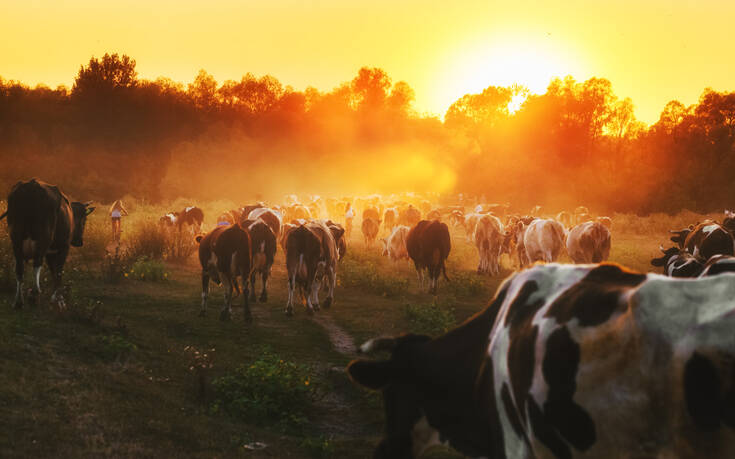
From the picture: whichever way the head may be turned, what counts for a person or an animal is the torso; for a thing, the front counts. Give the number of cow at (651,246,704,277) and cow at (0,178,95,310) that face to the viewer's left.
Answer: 1

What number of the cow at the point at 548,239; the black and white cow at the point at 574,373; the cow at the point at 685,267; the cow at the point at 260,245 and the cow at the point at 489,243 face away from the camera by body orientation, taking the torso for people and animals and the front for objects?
3

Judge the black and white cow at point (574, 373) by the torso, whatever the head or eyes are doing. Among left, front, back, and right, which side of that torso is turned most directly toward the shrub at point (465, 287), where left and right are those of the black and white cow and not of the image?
right

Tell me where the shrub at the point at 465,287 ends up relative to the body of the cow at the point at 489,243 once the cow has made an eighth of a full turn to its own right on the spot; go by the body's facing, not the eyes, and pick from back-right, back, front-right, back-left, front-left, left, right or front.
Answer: back-right

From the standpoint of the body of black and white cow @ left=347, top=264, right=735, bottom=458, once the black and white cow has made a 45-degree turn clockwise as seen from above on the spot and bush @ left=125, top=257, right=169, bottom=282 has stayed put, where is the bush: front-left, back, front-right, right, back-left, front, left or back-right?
front

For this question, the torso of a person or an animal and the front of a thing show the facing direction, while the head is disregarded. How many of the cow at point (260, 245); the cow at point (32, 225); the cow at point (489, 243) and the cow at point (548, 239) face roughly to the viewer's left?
0

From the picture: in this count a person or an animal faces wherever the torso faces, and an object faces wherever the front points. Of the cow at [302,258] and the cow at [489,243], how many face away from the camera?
2

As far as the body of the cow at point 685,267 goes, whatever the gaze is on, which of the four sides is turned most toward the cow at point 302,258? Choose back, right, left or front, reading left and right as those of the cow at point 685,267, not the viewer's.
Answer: front

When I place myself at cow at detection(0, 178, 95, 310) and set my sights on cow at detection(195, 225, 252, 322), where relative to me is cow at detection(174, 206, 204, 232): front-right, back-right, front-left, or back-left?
front-left

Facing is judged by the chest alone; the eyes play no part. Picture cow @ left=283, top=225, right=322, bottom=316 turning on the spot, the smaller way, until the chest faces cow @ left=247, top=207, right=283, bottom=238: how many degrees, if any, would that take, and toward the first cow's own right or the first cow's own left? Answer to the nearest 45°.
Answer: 0° — it already faces it

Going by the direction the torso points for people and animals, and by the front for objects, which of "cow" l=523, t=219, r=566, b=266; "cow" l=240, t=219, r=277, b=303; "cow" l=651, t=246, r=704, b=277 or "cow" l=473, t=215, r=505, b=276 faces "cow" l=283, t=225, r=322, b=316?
"cow" l=651, t=246, r=704, b=277

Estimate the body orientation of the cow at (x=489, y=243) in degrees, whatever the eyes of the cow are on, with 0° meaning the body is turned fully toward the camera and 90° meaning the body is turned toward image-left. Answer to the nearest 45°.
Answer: approximately 180°

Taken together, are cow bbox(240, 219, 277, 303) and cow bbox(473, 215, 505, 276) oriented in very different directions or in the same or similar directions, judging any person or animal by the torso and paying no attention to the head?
same or similar directions

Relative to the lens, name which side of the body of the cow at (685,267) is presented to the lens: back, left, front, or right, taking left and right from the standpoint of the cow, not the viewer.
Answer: left

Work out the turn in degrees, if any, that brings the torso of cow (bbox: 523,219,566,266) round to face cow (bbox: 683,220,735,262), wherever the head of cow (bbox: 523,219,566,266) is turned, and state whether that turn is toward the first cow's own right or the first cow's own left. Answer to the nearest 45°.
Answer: approximately 135° to the first cow's own right

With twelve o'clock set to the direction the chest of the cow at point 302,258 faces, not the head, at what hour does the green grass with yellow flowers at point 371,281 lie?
The green grass with yellow flowers is roughly at 1 o'clock from the cow.

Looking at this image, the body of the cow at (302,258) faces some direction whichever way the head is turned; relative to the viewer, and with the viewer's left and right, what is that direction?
facing away from the viewer
